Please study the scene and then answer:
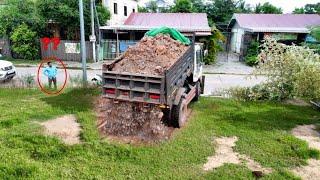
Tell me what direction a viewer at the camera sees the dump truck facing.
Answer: facing away from the viewer and to the right of the viewer

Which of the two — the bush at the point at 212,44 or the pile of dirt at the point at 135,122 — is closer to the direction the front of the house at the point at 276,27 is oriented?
the pile of dirt

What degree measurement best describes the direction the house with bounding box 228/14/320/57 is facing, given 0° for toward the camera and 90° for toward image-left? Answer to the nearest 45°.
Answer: approximately 0°

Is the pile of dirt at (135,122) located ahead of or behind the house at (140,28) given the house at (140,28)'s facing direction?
ahead

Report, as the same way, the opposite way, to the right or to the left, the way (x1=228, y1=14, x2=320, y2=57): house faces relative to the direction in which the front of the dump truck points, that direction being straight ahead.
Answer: the opposite way

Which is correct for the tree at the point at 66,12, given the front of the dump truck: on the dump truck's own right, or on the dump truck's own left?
on the dump truck's own left

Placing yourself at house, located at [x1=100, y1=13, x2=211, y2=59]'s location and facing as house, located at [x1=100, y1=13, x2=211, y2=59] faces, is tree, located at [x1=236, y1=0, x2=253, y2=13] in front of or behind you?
behind

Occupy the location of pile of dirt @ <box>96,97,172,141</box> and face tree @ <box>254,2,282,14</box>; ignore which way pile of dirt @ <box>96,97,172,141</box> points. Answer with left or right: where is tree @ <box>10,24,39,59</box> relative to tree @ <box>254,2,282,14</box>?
left

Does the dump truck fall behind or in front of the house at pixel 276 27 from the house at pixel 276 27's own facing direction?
in front

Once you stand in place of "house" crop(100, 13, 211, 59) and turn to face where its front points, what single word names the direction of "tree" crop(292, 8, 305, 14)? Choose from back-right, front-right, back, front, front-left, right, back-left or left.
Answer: back-left

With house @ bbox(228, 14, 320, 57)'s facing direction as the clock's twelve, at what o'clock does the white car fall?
The white car is roughly at 1 o'clock from the house.
